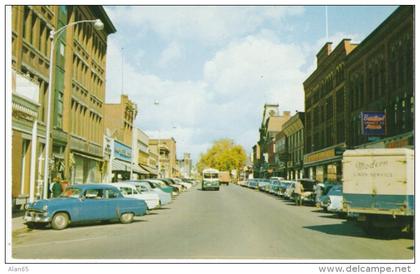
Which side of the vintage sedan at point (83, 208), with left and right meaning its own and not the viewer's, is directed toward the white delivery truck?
left

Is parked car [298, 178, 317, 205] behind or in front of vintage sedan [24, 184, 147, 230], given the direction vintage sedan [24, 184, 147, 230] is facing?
behind

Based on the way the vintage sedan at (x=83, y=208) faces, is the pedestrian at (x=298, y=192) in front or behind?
behind

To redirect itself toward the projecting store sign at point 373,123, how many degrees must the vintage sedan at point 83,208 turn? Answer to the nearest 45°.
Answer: approximately 180°

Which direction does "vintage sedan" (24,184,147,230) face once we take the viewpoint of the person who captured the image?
facing the viewer and to the left of the viewer

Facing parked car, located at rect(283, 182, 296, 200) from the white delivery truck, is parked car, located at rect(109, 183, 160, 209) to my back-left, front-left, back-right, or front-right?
front-left

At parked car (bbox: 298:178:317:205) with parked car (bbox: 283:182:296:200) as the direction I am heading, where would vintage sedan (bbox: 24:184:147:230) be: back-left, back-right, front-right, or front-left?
back-left

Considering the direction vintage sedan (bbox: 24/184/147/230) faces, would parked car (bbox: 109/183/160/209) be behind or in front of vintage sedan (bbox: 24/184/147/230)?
behind

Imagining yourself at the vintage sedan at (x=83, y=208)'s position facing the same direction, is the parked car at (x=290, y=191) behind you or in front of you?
behind
